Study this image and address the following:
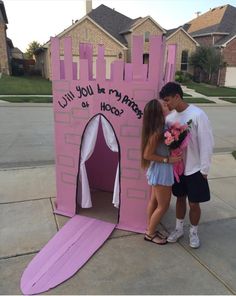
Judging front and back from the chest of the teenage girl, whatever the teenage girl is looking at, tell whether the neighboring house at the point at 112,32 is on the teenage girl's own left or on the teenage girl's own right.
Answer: on the teenage girl's own left

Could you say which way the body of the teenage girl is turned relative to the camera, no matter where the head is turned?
to the viewer's right

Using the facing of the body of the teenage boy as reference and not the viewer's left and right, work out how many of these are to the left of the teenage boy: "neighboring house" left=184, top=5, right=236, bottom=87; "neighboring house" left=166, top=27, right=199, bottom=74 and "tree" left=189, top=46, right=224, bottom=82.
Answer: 0

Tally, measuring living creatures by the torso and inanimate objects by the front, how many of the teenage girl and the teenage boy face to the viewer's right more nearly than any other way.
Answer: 1

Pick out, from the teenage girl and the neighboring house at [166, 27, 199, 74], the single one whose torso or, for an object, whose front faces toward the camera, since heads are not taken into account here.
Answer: the neighboring house

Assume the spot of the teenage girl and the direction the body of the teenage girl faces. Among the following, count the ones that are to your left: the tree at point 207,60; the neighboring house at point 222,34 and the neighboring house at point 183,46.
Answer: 3

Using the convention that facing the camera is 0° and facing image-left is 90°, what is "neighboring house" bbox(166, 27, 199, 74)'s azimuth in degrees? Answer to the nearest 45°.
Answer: approximately 0°

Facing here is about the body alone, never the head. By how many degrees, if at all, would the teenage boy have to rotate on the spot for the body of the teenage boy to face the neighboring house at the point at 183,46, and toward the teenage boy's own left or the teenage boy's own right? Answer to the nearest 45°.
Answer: approximately 135° to the teenage boy's own right

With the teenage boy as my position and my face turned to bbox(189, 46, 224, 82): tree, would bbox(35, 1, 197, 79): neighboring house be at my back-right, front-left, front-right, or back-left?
front-left

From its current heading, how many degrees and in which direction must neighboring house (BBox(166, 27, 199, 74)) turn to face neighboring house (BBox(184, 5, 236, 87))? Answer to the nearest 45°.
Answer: approximately 135° to its left

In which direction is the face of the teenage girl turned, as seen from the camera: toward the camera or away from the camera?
away from the camera

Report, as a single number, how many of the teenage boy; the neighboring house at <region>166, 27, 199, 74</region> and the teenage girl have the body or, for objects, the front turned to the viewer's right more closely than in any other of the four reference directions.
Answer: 1

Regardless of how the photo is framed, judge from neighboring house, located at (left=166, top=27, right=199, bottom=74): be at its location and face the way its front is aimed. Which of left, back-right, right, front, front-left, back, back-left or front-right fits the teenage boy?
front

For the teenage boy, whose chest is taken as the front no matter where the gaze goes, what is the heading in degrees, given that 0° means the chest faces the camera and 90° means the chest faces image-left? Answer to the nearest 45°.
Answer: approximately 45°

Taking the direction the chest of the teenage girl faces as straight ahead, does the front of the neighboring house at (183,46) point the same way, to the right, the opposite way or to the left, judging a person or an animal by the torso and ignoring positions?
to the right

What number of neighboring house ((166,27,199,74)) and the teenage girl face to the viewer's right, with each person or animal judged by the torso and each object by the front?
1
